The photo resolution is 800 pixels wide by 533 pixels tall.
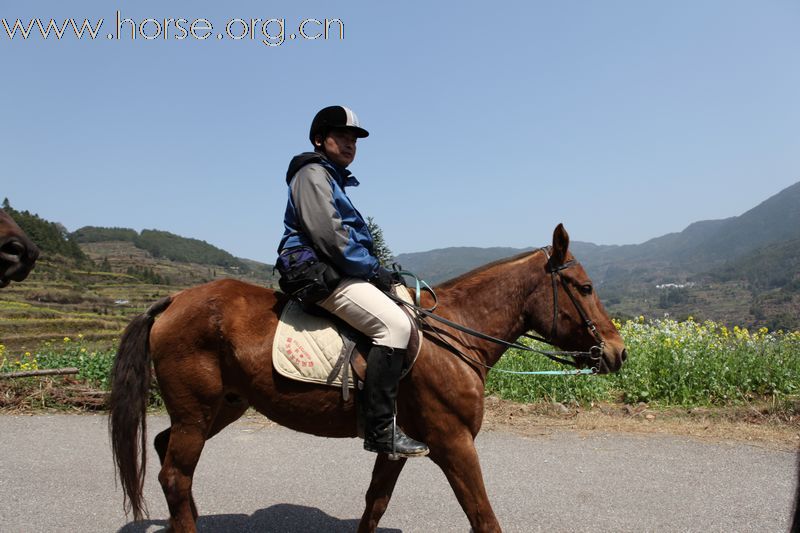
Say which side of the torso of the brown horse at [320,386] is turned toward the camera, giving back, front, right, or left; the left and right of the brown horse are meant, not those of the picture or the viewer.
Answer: right

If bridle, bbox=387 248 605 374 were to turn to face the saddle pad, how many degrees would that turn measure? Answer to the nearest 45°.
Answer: approximately 180°

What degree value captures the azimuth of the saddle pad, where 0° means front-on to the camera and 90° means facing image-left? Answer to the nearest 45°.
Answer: approximately 270°

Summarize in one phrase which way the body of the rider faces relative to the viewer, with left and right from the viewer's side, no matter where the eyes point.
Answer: facing to the right of the viewer

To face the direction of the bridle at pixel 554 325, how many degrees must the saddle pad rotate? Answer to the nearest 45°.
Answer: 0° — it already faces it

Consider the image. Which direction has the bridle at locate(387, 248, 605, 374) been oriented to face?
to the viewer's right
